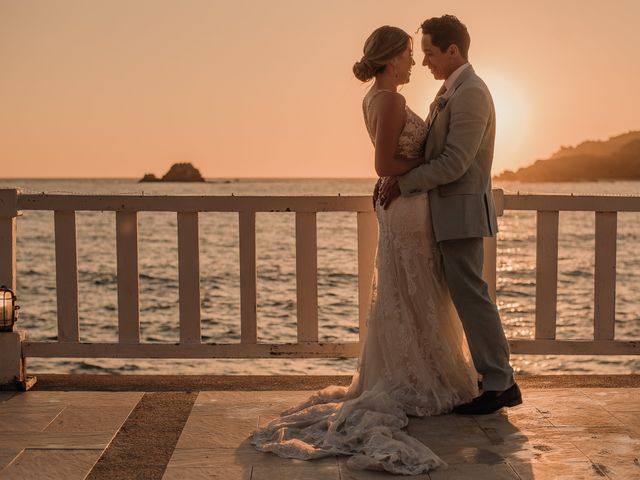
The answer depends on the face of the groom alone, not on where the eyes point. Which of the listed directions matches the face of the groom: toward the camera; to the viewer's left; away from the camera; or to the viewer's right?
to the viewer's left

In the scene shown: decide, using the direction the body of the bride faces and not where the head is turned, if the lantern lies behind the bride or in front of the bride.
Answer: behind

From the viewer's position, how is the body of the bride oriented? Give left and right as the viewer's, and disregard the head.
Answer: facing to the right of the viewer

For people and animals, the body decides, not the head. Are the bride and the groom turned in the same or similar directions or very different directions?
very different directions

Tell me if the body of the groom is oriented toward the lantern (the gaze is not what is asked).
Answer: yes

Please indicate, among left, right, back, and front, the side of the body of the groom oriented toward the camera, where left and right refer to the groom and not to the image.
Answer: left

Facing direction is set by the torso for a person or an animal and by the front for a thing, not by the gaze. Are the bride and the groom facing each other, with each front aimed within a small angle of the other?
yes

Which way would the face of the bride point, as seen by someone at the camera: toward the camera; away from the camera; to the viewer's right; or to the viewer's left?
to the viewer's right
